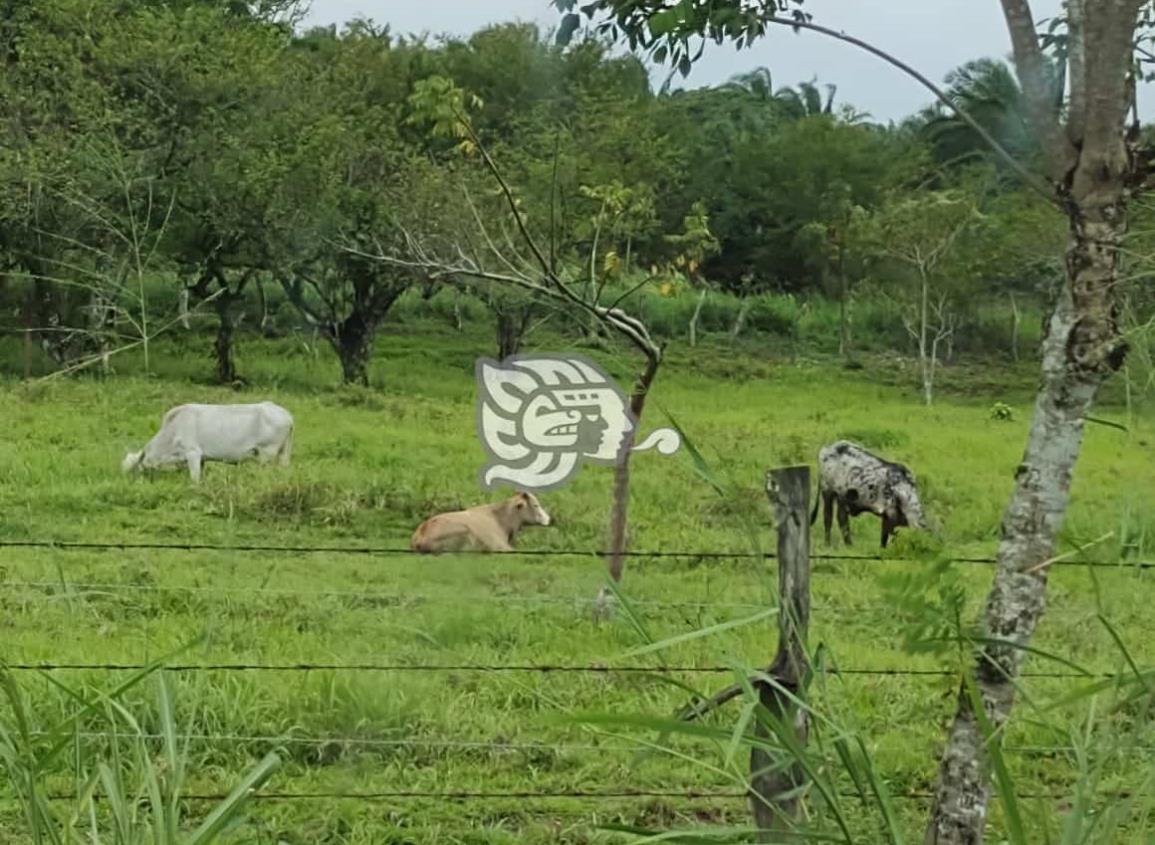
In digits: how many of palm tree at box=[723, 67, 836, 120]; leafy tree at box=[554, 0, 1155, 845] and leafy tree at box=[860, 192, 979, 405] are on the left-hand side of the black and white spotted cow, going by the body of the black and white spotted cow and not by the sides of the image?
2

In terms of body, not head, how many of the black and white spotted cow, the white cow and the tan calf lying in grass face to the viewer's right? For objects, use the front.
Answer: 2

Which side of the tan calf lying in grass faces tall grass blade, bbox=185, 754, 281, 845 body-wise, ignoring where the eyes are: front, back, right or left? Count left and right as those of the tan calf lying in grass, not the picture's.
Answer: right

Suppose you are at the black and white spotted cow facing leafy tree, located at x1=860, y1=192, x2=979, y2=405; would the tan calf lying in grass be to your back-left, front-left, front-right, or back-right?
back-left

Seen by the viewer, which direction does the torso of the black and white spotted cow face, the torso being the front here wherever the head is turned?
to the viewer's right

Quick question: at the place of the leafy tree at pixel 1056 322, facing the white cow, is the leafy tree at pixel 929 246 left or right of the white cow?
right

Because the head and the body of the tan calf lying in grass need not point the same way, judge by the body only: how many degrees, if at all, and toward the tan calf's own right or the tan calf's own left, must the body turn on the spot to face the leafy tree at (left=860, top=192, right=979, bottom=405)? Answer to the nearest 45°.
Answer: approximately 45° to the tan calf's own left

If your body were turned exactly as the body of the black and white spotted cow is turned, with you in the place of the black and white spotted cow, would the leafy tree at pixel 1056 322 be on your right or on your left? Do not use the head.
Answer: on your right

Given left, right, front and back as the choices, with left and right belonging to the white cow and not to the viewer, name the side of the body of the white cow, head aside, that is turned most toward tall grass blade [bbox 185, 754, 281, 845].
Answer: left

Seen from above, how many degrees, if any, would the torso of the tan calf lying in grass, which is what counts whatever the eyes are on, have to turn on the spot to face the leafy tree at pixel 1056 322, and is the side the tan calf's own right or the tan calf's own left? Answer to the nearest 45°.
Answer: approximately 90° to the tan calf's own right

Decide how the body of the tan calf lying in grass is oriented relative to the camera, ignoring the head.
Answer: to the viewer's right

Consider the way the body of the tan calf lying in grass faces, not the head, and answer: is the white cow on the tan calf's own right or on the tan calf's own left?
on the tan calf's own left

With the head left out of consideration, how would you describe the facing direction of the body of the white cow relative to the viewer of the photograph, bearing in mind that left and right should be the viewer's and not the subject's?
facing to the left of the viewer

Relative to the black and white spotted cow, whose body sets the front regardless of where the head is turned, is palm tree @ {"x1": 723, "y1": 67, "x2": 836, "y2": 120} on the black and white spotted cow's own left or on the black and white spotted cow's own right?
on the black and white spotted cow's own left

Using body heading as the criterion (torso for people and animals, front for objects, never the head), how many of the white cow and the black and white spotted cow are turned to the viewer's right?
1
